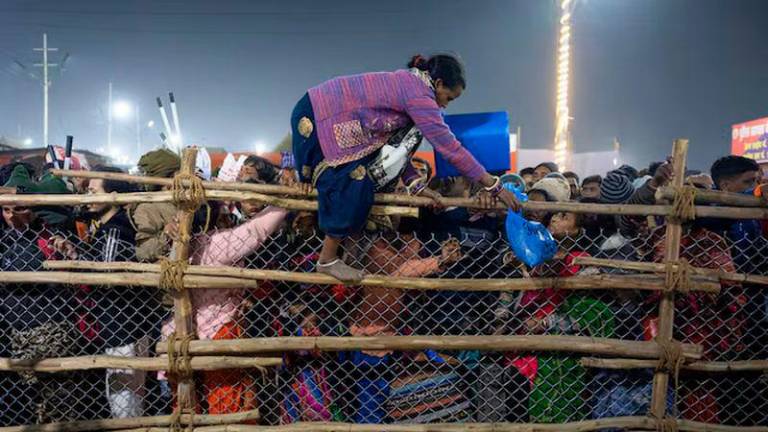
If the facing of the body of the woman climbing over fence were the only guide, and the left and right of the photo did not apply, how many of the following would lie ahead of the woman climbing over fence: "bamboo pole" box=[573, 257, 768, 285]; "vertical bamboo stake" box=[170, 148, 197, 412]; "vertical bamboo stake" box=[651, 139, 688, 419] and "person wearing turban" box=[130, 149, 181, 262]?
2

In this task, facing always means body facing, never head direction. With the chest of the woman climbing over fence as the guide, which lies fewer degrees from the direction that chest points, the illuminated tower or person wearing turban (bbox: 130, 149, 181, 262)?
the illuminated tower

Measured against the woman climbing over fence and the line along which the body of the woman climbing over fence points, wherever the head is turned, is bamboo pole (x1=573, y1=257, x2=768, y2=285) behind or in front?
in front

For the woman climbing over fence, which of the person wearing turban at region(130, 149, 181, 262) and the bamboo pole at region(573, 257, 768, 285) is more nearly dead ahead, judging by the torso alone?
the bamboo pole

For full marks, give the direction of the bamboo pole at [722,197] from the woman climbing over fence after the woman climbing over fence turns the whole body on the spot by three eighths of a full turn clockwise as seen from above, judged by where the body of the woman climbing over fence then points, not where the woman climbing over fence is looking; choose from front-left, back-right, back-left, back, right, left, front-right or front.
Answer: back-left

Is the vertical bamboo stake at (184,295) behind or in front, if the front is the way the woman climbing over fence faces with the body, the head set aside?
behind

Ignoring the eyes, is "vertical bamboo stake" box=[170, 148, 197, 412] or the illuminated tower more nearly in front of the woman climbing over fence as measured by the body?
the illuminated tower

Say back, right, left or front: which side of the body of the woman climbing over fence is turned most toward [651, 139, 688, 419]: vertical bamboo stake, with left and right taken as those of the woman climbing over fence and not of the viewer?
front
